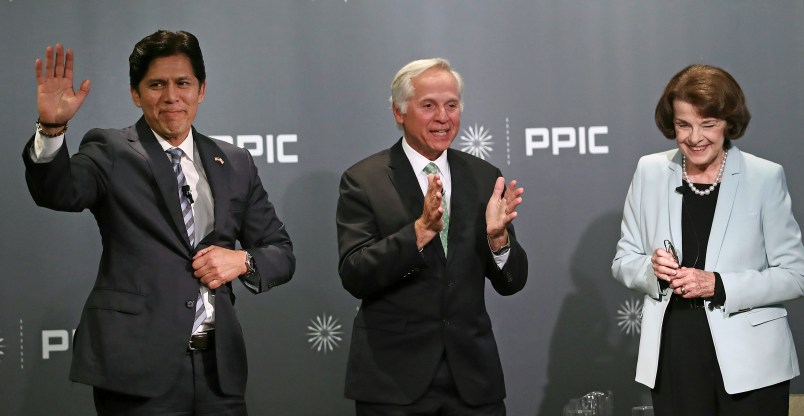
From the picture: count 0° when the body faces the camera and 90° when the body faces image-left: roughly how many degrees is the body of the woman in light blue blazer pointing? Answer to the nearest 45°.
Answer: approximately 45°
